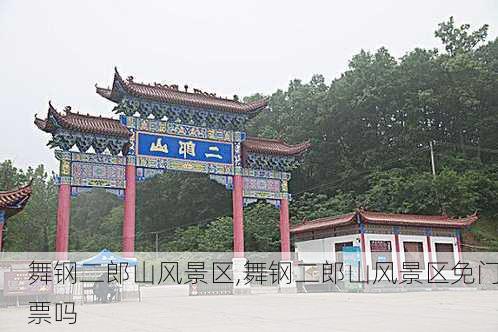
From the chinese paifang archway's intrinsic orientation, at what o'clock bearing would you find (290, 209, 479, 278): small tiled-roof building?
The small tiled-roof building is roughly at 10 o'clock from the chinese paifang archway.

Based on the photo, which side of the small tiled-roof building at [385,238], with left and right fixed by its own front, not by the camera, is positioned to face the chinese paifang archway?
right

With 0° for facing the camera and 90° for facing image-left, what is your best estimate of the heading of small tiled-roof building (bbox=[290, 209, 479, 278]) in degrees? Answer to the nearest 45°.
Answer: approximately 315°

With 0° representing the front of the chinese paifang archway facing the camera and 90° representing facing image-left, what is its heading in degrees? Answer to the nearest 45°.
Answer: approximately 315°
